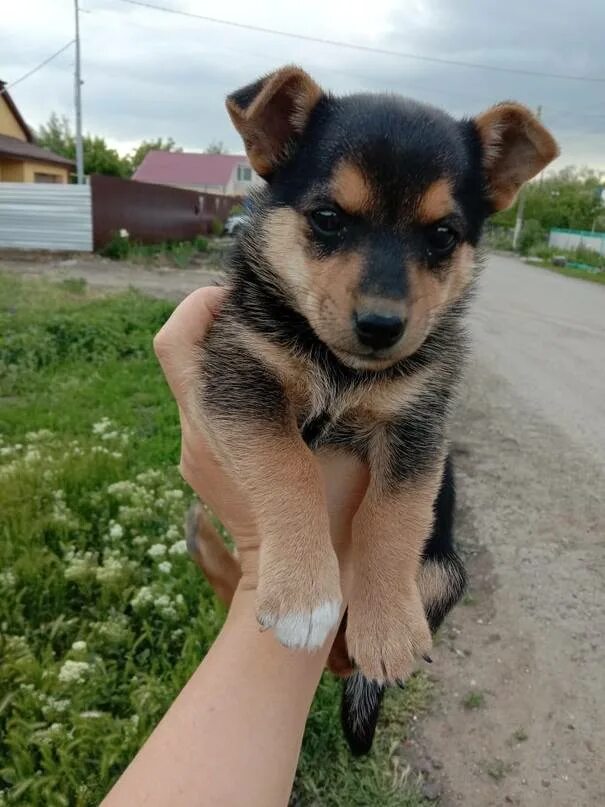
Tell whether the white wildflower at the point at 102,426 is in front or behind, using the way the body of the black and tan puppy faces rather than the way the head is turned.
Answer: behind

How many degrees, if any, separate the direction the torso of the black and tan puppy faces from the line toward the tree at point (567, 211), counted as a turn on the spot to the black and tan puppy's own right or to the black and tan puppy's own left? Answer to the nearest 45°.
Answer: approximately 180°

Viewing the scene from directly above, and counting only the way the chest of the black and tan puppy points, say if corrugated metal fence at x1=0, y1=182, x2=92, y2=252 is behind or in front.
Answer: behind

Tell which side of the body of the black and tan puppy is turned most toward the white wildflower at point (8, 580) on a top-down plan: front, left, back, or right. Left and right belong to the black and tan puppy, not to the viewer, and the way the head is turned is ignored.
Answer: back

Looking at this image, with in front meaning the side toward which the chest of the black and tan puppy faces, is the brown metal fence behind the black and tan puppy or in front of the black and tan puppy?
behind

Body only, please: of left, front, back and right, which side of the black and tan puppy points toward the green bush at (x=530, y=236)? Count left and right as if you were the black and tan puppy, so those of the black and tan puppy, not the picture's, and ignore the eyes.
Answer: back

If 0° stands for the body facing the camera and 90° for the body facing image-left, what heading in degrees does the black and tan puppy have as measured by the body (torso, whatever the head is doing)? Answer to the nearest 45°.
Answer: approximately 0°

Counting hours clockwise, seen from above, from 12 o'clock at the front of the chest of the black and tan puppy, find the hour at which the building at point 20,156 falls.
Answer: The building is roughly at 5 o'clock from the black and tan puppy.

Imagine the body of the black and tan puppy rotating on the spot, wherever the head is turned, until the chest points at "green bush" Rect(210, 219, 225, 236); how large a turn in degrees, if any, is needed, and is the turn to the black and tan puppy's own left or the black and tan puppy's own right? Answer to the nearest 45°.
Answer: approximately 180°
